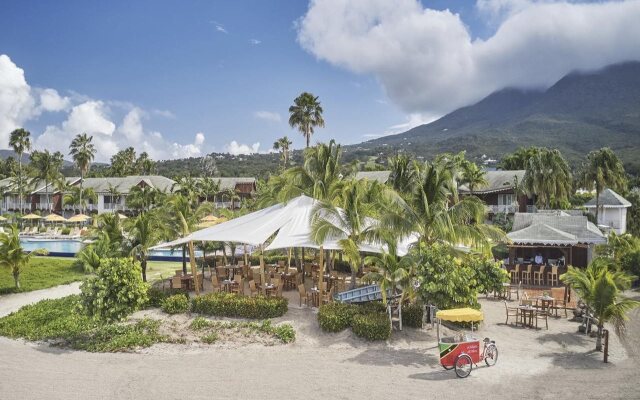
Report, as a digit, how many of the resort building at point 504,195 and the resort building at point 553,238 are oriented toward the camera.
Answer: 2

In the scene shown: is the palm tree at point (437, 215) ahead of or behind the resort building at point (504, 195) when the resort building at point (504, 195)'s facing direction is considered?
ahead

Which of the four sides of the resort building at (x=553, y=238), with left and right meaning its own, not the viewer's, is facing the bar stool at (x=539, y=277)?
front

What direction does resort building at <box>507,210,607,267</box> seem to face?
toward the camera

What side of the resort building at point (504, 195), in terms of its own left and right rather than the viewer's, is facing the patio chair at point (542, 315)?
front

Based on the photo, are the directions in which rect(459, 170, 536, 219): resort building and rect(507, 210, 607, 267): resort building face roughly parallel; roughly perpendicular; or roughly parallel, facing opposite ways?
roughly parallel

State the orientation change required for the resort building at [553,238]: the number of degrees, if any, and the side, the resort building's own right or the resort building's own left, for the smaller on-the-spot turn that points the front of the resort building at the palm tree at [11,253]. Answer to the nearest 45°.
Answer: approximately 45° to the resort building's own right

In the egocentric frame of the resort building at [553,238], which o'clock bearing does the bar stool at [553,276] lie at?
The bar stool is roughly at 12 o'clock from the resort building.
